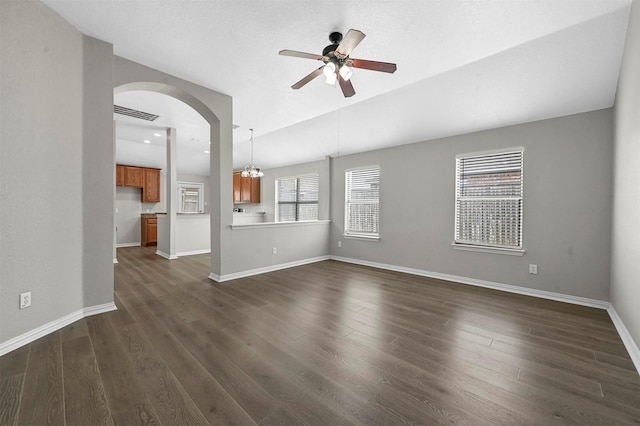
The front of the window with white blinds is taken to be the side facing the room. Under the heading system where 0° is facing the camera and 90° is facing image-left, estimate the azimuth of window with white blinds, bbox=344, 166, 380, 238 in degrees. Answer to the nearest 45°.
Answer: approximately 45°

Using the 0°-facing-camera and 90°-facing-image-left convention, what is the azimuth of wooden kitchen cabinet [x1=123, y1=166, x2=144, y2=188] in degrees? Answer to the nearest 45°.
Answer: approximately 0°

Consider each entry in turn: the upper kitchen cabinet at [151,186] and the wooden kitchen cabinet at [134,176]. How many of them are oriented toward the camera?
2

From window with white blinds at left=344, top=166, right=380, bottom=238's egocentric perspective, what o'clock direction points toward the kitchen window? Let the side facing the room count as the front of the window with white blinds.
The kitchen window is roughly at 3 o'clock from the window with white blinds.

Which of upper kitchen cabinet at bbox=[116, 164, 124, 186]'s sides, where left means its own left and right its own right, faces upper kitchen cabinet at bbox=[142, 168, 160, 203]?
left
